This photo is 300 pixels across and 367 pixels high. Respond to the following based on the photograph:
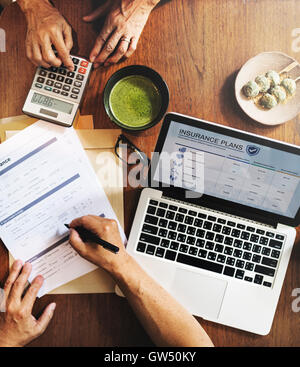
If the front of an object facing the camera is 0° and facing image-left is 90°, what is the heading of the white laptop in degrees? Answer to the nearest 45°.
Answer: approximately 0°

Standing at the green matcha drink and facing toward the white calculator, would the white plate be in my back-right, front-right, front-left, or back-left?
back-right
